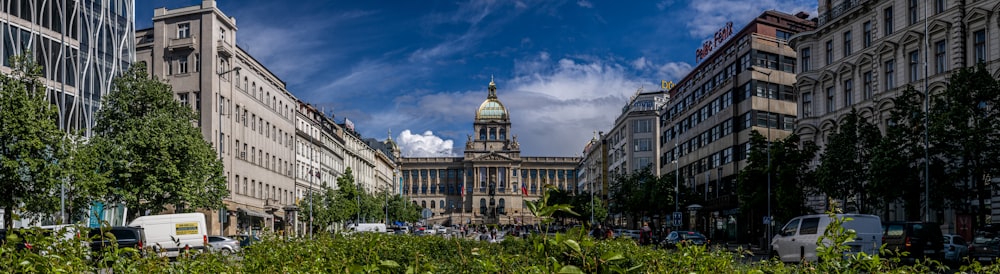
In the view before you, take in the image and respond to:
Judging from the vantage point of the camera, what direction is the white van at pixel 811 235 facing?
facing to the left of the viewer

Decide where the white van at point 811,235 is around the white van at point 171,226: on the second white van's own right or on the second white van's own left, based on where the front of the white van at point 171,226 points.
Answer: on the second white van's own left

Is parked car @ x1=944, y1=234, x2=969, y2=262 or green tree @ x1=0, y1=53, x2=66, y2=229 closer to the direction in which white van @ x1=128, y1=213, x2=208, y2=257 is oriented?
the green tree

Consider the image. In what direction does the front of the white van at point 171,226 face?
to the viewer's left
